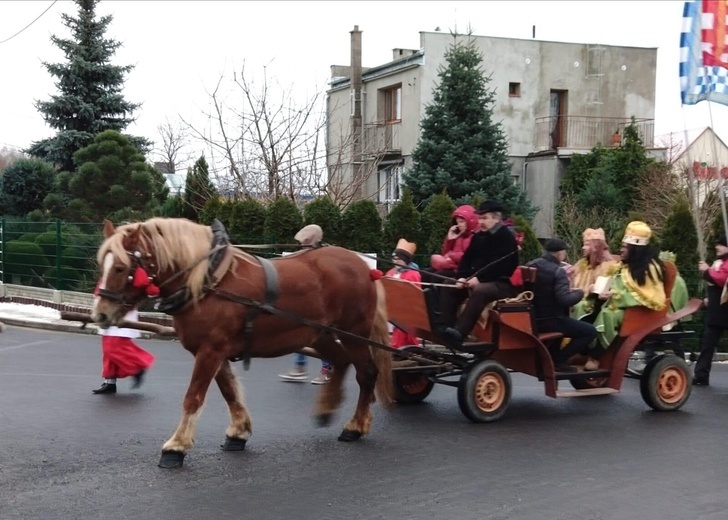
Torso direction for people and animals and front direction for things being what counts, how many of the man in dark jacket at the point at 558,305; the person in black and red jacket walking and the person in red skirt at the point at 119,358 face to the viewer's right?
1

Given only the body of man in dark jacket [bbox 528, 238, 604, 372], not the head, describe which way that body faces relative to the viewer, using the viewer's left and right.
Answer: facing to the right of the viewer

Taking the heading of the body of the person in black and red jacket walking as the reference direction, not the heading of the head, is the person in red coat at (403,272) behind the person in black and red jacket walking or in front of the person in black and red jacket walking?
in front

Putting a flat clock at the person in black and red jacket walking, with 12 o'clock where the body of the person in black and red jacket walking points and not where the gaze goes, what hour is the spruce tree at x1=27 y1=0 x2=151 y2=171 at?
The spruce tree is roughly at 1 o'clock from the person in black and red jacket walking.

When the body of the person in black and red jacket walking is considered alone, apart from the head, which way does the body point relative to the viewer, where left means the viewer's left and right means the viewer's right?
facing to the left of the viewer

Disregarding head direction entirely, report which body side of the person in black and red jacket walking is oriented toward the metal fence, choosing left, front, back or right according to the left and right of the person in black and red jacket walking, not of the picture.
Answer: front

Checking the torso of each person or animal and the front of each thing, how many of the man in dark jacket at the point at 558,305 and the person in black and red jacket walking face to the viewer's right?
1

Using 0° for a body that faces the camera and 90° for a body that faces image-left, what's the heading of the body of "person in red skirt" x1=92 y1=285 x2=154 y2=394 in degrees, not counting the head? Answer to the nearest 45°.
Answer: approximately 90°

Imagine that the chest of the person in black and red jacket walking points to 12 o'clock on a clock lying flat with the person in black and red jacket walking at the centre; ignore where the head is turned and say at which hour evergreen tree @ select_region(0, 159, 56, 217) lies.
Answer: The evergreen tree is roughly at 1 o'clock from the person in black and red jacket walking.

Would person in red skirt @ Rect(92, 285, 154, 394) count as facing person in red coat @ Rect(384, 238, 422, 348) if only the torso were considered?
no

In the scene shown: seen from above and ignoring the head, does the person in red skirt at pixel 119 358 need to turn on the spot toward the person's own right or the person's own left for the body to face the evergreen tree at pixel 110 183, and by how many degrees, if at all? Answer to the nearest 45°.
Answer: approximately 90° to the person's own right

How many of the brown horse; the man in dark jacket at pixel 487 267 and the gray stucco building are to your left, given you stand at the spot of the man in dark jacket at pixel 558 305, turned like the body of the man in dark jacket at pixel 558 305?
1

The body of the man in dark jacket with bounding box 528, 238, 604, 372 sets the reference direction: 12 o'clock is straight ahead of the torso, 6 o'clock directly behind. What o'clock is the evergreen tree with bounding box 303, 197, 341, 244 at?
The evergreen tree is roughly at 8 o'clock from the man in dark jacket.
